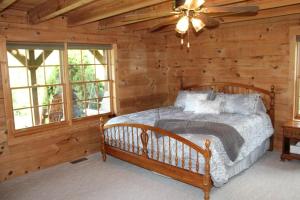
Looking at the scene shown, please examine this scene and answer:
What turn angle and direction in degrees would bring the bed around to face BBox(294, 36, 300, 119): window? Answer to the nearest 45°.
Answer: approximately 180°

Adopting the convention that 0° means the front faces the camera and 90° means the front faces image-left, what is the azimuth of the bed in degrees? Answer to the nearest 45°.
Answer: approximately 45°

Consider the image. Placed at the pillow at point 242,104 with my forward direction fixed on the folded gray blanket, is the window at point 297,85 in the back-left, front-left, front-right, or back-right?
back-left
